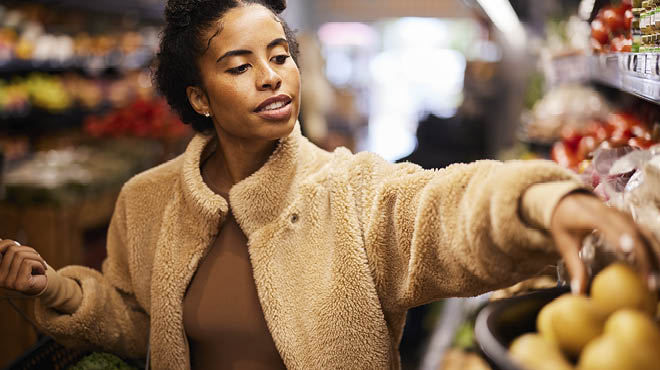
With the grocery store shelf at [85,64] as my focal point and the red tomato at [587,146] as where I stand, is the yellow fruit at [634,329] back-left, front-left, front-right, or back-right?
back-left

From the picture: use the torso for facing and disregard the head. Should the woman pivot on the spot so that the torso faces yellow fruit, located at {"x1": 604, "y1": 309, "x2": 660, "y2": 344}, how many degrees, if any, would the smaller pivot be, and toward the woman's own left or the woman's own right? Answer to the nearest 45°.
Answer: approximately 45° to the woman's own left

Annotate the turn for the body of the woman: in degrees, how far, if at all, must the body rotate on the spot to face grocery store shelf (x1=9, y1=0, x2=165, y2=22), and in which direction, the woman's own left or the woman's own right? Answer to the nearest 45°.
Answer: approximately 180°

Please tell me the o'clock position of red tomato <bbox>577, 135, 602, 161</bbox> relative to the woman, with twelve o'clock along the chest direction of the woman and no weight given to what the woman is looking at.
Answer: The red tomato is roughly at 8 o'clock from the woman.

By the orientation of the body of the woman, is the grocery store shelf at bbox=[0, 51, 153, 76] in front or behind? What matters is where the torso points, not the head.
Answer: behind

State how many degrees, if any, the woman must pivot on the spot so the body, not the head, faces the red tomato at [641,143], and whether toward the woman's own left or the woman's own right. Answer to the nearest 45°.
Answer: approximately 90° to the woman's own left

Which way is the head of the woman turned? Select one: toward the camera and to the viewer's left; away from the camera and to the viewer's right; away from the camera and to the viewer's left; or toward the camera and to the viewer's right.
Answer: toward the camera and to the viewer's right

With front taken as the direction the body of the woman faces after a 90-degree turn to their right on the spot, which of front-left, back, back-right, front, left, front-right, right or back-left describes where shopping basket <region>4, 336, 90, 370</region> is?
front

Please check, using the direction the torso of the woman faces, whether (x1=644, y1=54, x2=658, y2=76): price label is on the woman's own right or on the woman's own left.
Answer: on the woman's own left

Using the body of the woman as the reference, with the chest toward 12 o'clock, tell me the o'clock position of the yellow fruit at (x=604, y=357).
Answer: The yellow fruit is roughly at 11 o'clock from the woman.

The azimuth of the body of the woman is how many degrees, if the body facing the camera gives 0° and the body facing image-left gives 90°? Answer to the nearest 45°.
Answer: approximately 0°

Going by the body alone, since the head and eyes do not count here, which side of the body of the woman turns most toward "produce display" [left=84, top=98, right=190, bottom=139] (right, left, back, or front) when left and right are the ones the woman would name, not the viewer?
back

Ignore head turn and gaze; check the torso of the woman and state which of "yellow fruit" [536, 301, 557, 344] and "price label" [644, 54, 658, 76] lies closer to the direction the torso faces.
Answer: the yellow fruit

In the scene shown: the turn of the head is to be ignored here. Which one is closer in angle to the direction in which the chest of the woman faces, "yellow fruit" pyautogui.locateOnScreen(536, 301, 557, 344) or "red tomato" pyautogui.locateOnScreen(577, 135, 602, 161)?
the yellow fruit
